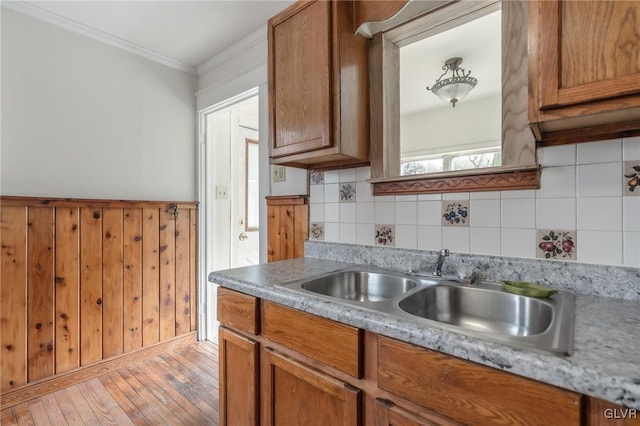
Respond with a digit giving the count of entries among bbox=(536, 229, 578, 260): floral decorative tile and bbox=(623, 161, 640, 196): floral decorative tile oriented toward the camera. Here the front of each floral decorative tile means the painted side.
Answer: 2

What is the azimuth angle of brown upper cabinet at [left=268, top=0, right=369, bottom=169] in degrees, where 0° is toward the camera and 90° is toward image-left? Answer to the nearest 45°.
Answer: approximately 45°

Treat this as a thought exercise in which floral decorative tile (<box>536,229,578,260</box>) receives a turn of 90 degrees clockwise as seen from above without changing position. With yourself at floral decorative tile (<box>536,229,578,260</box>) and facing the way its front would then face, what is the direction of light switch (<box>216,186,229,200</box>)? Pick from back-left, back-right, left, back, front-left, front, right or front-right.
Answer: front

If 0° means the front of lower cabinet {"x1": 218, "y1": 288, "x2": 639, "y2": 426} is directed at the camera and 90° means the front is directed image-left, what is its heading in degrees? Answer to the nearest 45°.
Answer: approximately 45°

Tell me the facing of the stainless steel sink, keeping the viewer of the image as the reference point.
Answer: facing the viewer and to the left of the viewer
